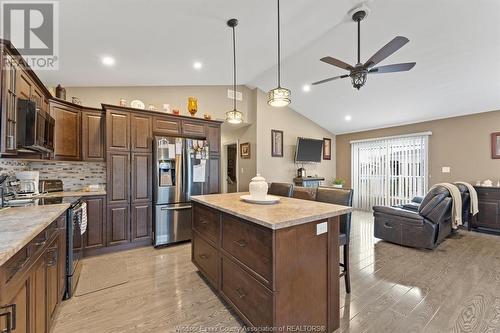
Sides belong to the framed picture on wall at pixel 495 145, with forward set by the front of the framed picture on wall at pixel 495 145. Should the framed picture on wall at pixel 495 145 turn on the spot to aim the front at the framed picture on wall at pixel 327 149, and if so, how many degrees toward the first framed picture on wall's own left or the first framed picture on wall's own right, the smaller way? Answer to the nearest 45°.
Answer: approximately 90° to the first framed picture on wall's own right

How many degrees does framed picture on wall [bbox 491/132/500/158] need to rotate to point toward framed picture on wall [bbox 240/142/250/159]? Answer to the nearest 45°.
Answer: approximately 45° to its right

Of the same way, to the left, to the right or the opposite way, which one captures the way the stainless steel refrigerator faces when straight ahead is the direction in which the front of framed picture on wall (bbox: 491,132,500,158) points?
to the left

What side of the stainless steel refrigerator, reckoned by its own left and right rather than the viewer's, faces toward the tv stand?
left

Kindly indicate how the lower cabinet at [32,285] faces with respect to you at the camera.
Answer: facing to the right of the viewer

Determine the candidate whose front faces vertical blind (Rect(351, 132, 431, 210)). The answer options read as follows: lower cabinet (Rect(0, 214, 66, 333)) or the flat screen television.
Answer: the lower cabinet

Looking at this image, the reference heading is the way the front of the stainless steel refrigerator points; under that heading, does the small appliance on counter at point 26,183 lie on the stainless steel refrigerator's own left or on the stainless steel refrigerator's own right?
on the stainless steel refrigerator's own right

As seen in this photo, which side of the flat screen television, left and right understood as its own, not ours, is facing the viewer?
front

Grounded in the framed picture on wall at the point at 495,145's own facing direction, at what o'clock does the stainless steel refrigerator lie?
The stainless steel refrigerator is roughly at 1 o'clock from the framed picture on wall.

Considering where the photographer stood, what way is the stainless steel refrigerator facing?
facing the viewer and to the right of the viewer

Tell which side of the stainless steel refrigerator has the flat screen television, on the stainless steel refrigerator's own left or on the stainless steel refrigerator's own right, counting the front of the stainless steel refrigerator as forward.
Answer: on the stainless steel refrigerator's own left

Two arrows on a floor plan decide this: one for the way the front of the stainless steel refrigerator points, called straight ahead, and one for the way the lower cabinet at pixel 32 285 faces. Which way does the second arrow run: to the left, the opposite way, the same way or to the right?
to the left
